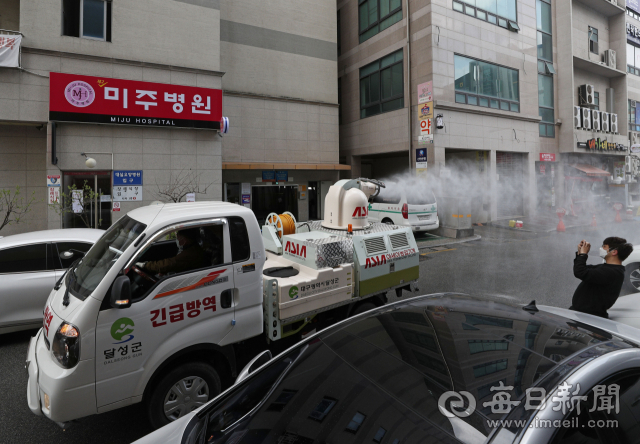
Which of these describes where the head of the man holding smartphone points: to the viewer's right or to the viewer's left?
to the viewer's left

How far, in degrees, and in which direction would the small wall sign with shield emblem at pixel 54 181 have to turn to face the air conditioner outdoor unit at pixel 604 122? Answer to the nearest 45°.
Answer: approximately 90° to its left

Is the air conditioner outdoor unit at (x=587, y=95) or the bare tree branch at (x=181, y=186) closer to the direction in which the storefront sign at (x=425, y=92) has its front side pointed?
the bare tree branch

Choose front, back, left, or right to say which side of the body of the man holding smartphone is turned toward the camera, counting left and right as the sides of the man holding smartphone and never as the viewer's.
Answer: left

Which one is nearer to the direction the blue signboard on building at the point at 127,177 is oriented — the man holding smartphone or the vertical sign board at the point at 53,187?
the man holding smartphone

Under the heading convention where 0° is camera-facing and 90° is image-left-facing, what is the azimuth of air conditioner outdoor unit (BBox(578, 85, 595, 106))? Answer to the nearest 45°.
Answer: approximately 315°

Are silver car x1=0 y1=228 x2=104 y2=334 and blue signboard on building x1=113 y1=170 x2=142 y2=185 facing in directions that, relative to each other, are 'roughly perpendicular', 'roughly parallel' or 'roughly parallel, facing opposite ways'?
roughly perpendicular

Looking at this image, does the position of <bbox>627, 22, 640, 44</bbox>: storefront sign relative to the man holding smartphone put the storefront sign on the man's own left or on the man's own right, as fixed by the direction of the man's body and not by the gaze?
on the man's own right
